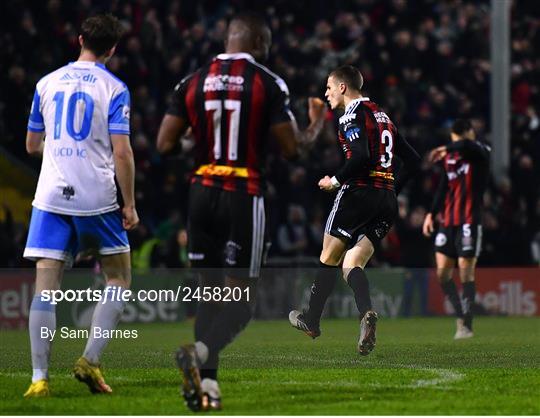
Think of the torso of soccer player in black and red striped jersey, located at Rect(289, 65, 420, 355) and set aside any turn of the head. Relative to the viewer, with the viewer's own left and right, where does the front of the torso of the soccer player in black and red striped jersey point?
facing away from the viewer and to the left of the viewer

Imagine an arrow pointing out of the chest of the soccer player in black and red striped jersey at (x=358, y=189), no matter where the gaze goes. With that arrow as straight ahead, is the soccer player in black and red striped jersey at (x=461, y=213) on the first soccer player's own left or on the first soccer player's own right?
on the first soccer player's own right

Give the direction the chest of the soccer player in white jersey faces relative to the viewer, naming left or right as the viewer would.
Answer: facing away from the viewer

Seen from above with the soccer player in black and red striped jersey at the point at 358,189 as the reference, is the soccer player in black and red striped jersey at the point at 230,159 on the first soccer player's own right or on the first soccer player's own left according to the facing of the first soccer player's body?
on the first soccer player's own left

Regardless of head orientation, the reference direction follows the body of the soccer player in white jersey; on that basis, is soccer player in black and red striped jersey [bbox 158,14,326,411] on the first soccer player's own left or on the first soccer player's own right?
on the first soccer player's own right
